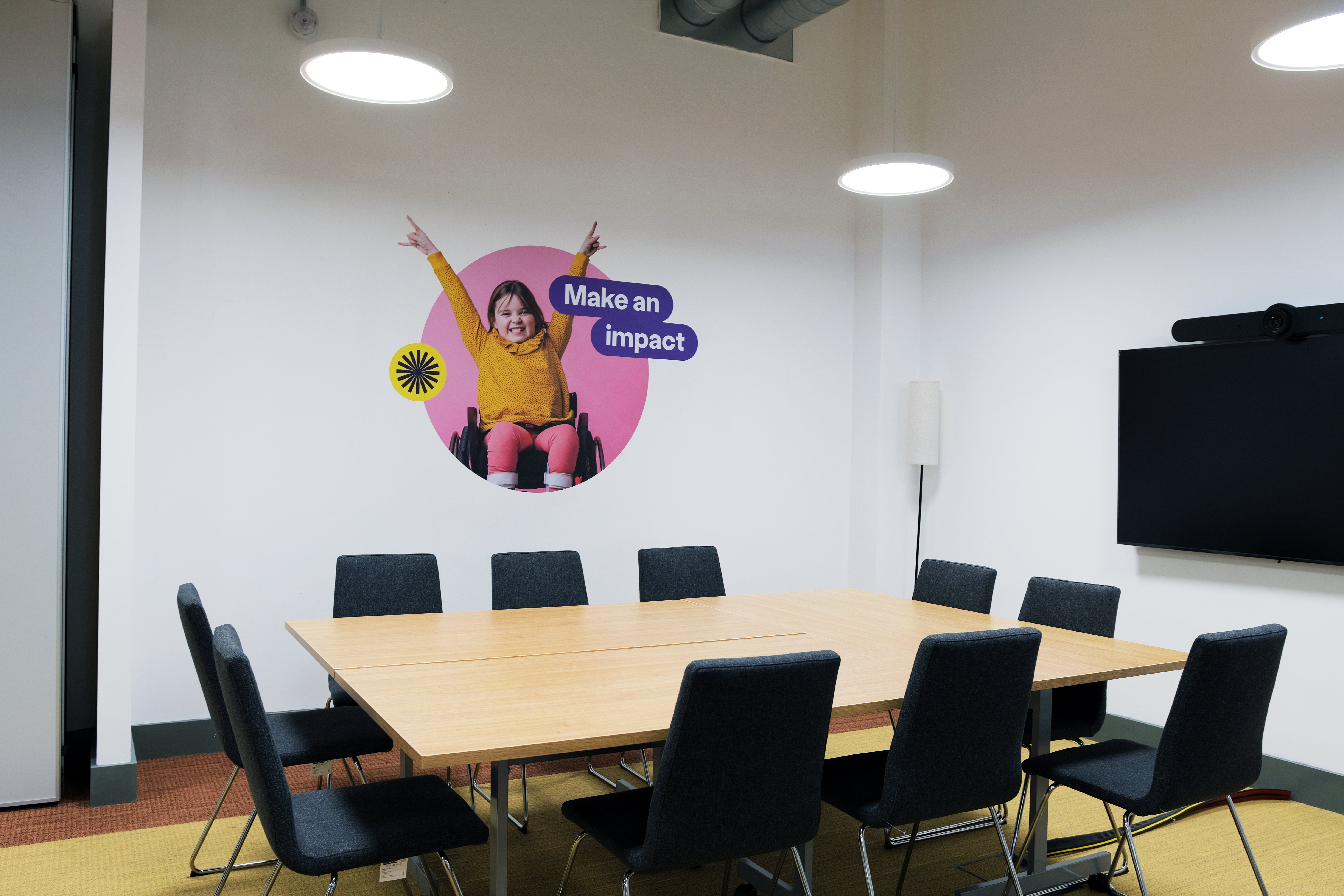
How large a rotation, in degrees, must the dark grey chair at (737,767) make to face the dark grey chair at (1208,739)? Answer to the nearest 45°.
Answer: approximately 90° to its right

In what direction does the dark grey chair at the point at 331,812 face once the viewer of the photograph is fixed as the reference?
facing to the right of the viewer

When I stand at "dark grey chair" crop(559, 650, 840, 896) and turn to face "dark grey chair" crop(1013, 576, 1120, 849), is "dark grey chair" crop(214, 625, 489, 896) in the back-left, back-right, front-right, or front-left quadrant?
back-left

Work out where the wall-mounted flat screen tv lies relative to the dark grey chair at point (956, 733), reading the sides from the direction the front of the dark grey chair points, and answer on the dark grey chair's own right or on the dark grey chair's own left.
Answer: on the dark grey chair's own right

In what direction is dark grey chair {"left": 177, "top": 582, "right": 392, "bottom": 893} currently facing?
to the viewer's right

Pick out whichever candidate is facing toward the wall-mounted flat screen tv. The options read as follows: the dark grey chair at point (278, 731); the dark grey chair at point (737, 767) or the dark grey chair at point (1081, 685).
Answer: the dark grey chair at point (278, 731)

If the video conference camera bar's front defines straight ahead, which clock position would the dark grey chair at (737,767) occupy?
The dark grey chair is roughly at 11 o'clock from the video conference camera bar.

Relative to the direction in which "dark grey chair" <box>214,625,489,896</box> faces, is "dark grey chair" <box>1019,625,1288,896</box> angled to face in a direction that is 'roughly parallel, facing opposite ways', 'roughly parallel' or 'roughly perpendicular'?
roughly perpendicular

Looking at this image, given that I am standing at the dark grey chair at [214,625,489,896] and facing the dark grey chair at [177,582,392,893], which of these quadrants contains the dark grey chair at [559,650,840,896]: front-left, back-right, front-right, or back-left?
back-right

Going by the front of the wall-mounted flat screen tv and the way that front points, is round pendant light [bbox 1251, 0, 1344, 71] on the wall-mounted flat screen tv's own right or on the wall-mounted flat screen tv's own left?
on the wall-mounted flat screen tv's own left

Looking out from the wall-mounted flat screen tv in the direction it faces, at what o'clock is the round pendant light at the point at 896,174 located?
The round pendant light is roughly at 2 o'clock from the wall-mounted flat screen tv.

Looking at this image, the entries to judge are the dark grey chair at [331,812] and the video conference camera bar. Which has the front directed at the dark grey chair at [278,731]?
the video conference camera bar

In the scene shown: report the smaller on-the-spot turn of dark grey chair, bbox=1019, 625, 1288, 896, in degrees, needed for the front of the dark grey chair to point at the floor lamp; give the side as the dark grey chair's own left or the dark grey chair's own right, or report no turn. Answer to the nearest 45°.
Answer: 0° — it already faces it
